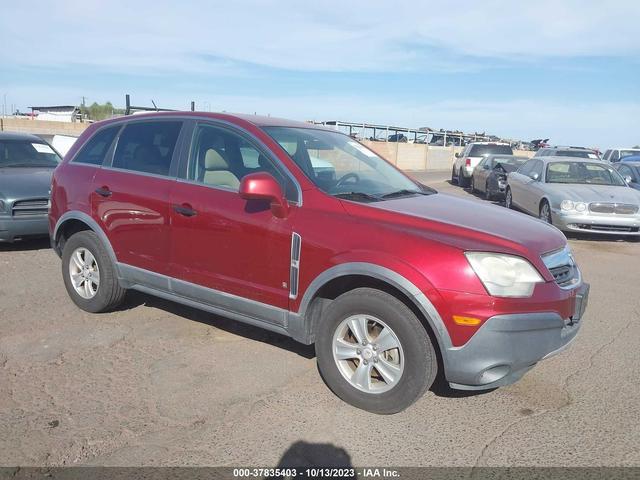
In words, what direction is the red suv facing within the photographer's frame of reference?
facing the viewer and to the right of the viewer

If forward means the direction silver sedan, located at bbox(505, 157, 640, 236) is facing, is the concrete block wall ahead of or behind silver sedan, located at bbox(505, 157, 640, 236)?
behind

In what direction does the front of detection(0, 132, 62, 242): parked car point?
toward the camera

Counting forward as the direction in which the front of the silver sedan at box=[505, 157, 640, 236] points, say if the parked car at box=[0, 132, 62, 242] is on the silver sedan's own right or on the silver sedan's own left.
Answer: on the silver sedan's own right

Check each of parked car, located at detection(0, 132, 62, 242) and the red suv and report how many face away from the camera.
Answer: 0

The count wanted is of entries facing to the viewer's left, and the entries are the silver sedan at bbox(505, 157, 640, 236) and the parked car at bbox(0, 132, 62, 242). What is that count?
0

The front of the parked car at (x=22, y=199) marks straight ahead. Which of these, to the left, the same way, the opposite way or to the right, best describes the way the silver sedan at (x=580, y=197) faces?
the same way

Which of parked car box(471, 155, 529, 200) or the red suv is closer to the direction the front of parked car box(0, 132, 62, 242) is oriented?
the red suv

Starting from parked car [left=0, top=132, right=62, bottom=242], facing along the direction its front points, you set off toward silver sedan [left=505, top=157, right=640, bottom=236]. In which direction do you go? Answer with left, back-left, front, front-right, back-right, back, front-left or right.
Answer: left

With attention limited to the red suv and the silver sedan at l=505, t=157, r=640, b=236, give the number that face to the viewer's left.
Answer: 0
